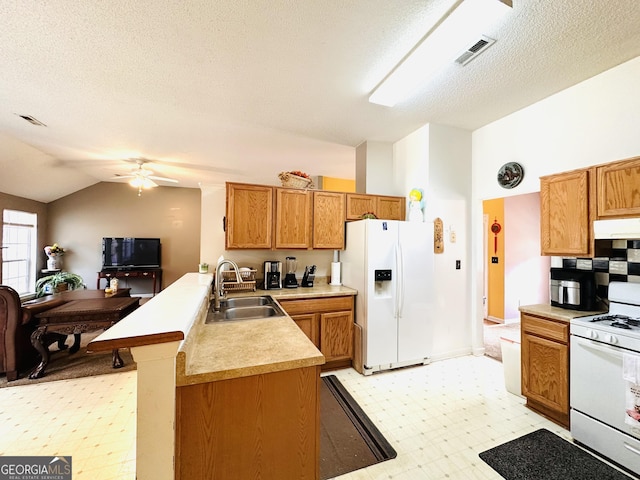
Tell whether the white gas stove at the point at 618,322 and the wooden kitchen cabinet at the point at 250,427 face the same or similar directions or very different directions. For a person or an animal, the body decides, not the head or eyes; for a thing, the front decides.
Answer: very different directions

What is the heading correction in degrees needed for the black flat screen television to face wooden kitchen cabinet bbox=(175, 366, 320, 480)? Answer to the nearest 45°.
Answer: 0° — it already faces it

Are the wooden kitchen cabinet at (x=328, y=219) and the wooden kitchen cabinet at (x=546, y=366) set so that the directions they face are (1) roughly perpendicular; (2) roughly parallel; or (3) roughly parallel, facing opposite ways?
roughly perpendicular

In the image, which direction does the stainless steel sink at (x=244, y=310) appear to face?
to the viewer's right

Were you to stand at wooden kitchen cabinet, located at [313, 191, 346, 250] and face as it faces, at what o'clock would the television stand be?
The television stand is roughly at 4 o'clock from the wooden kitchen cabinet.

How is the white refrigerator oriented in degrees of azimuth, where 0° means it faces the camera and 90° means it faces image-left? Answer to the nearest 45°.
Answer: approximately 315°

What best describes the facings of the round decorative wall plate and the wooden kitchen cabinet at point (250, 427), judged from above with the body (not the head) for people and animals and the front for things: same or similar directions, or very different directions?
very different directions

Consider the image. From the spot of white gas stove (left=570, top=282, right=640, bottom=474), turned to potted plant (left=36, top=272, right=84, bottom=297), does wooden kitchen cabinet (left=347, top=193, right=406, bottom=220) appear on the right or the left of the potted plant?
right

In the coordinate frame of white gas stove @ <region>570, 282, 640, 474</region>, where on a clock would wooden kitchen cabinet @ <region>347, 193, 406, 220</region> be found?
The wooden kitchen cabinet is roughly at 2 o'clock from the white gas stove.
